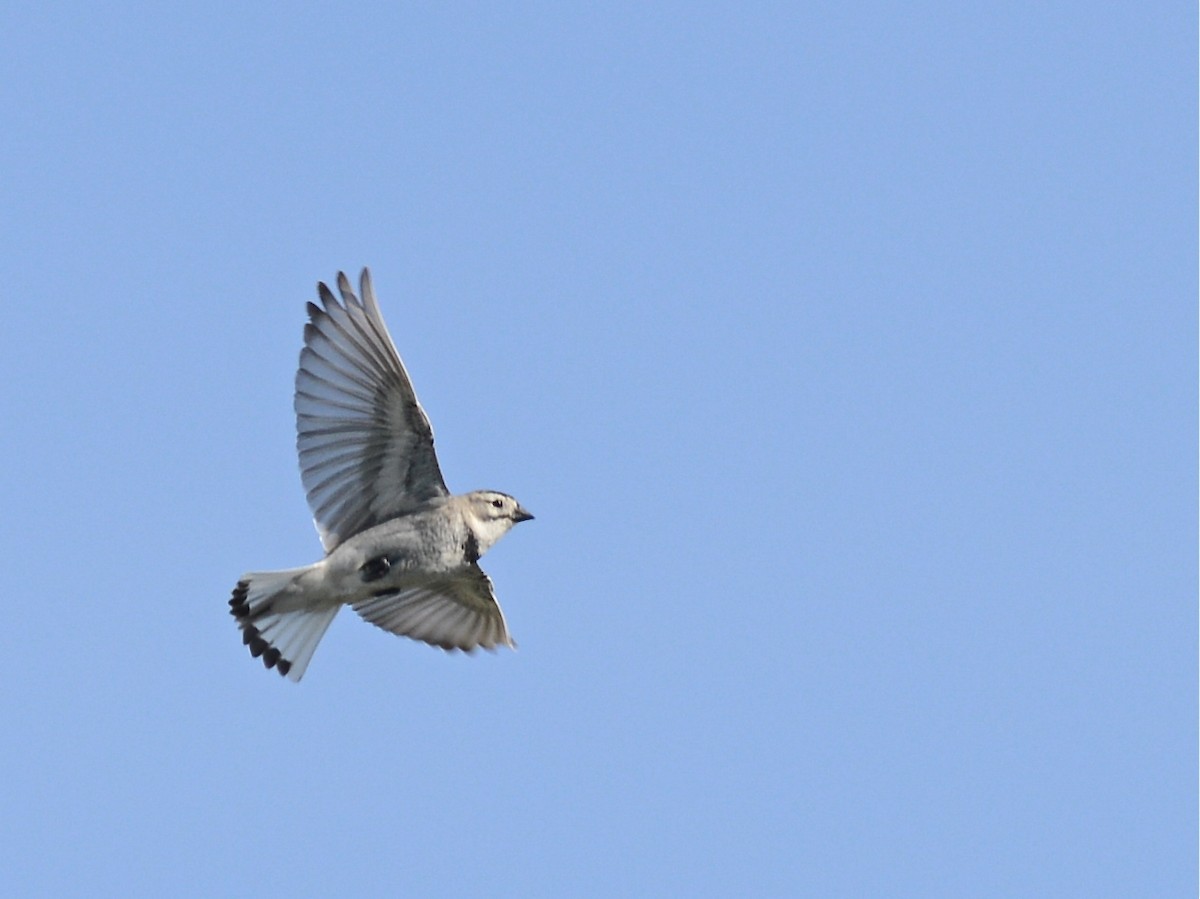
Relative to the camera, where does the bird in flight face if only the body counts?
to the viewer's right
